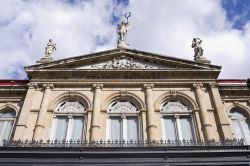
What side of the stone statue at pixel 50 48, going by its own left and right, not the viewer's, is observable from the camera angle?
front

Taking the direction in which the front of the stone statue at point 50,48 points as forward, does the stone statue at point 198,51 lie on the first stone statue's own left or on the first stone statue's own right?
on the first stone statue's own left

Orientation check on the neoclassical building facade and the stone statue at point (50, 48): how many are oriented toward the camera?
2
